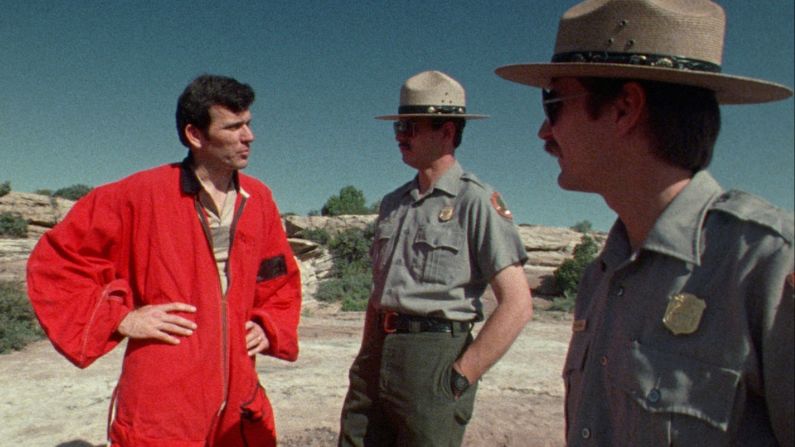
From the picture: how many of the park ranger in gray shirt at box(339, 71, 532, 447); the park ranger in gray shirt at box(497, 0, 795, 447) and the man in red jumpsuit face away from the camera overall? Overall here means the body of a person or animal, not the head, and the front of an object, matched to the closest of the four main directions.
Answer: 0

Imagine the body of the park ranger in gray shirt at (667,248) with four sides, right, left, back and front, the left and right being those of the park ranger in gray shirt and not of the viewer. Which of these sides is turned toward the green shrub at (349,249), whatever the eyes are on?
right

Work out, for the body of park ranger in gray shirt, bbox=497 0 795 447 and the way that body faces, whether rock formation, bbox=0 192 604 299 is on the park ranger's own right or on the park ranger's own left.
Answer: on the park ranger's own right

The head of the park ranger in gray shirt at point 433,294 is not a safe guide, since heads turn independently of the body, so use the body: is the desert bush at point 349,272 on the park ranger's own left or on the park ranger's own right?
on the park ranger's own right

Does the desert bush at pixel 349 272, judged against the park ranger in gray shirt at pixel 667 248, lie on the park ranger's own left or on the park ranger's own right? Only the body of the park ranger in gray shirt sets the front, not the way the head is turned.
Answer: on the park ranger's own right

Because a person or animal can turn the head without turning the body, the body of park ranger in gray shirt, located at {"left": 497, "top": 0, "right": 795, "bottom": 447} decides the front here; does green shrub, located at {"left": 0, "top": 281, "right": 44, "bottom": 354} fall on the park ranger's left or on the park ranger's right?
on the park ranger's right

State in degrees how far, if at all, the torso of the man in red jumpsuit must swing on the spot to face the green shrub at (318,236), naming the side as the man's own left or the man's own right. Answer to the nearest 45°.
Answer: approximately 135° to the man's own left

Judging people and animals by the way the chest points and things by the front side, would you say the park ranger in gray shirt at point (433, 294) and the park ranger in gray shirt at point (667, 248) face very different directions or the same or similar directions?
same or similar directions

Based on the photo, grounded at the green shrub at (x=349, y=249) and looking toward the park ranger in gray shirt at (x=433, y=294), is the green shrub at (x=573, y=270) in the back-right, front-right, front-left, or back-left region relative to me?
front-left

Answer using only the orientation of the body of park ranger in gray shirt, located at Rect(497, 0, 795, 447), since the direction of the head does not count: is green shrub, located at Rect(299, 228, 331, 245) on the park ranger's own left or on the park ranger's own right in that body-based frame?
on the park ranger's own right

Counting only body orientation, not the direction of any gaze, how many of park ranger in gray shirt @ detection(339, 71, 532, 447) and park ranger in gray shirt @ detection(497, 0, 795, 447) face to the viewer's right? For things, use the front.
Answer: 0

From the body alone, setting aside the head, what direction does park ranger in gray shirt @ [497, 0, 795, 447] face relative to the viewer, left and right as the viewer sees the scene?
facing the viewer and to the left of the viewer

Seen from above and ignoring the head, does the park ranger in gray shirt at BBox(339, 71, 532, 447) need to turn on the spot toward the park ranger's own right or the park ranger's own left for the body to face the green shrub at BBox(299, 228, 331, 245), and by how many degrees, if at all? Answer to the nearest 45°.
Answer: approximately 135° to the park ranger's own right

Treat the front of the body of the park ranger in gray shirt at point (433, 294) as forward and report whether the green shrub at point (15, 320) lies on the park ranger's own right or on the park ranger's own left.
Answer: on the park ranger's own right

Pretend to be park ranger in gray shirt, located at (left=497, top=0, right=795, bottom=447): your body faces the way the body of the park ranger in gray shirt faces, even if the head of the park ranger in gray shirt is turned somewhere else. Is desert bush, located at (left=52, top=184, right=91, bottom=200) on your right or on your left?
on your right
